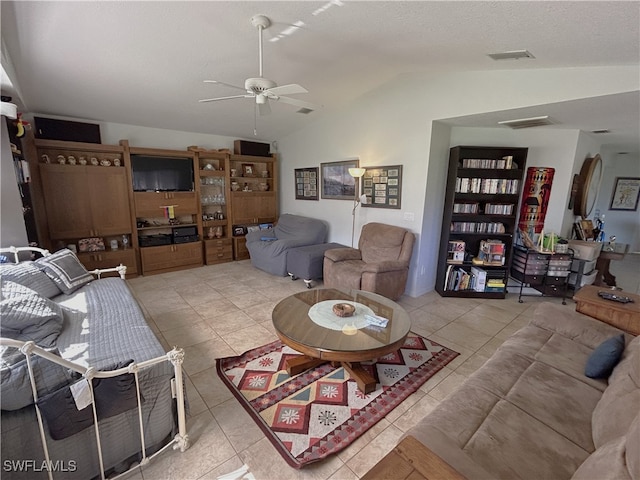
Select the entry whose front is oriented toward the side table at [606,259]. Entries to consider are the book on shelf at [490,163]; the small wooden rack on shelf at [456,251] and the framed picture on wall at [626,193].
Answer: the framed picture on wall

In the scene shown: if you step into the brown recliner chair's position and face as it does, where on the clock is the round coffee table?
The round coffee table is roughly at 11 o'clock from the brown recliner chair.

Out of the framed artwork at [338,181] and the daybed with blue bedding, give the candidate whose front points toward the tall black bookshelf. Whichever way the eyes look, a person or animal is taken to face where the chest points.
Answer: the daybed with blue bedding
